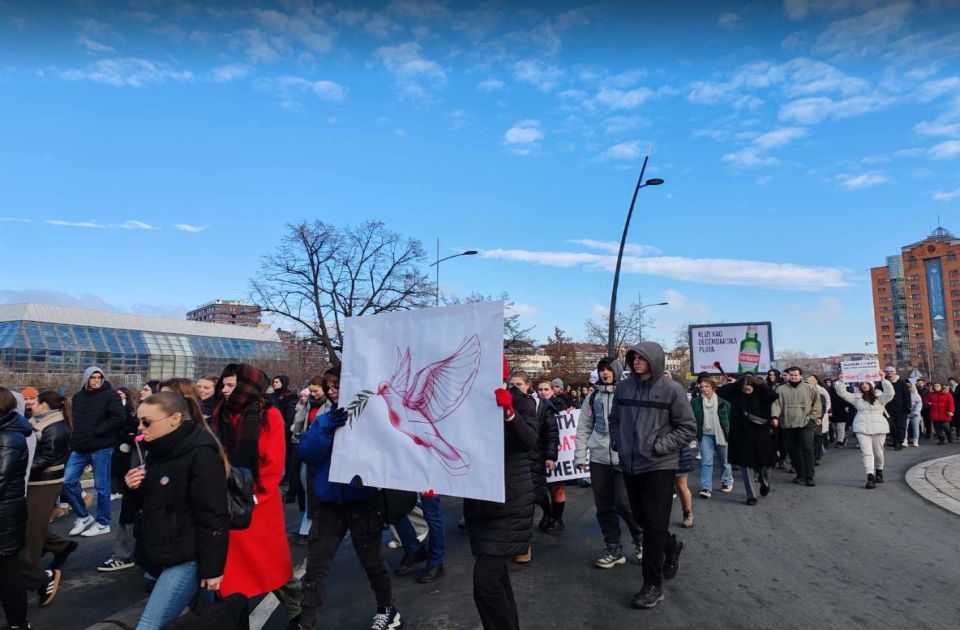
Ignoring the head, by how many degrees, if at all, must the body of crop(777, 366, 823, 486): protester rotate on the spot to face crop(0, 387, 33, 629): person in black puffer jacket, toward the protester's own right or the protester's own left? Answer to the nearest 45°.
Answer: approximately 45° to the protester's own right

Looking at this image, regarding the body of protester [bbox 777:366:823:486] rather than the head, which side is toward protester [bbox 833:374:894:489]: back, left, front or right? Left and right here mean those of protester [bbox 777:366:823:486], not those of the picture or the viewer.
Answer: left

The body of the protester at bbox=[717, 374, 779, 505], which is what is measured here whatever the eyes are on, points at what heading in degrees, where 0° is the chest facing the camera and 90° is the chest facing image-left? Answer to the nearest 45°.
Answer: approximately 0°

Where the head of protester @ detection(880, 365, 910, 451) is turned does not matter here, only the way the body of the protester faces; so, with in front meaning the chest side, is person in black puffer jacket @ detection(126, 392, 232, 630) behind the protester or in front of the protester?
in front

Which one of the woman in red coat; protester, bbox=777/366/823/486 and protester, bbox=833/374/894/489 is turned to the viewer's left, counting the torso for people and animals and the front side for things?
the woman in red coat

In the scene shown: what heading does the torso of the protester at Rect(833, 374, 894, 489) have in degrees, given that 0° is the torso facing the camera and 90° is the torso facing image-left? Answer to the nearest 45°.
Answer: approximately 0°

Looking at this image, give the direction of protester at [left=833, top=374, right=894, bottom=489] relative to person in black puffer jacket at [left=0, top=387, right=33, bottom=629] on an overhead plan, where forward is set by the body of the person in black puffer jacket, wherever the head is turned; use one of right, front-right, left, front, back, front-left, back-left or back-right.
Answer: back

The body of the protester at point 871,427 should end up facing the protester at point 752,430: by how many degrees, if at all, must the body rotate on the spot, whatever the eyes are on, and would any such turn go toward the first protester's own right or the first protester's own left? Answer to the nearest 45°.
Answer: approximately 45° to the first protester's own right
